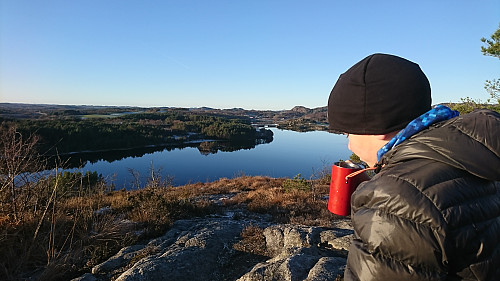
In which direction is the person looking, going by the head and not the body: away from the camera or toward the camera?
away from the camera

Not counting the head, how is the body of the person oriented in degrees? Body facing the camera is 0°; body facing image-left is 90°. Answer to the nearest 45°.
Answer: approximately 135°

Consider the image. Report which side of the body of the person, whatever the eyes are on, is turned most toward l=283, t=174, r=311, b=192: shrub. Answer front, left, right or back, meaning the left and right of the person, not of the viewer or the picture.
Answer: front

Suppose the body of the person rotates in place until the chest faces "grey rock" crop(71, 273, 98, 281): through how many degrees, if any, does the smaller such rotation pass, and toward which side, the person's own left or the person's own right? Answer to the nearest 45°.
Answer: approximately 45° to the person's own left
